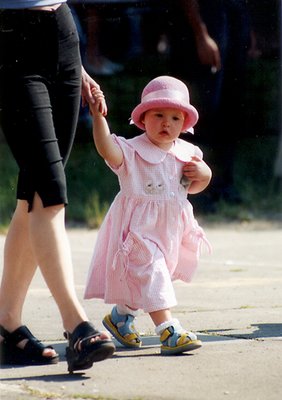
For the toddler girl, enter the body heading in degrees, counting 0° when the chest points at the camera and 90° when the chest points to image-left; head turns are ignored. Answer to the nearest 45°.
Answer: approximately 315°

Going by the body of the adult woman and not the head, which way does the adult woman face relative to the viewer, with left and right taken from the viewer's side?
facing the viewer and to the right of the viewer
